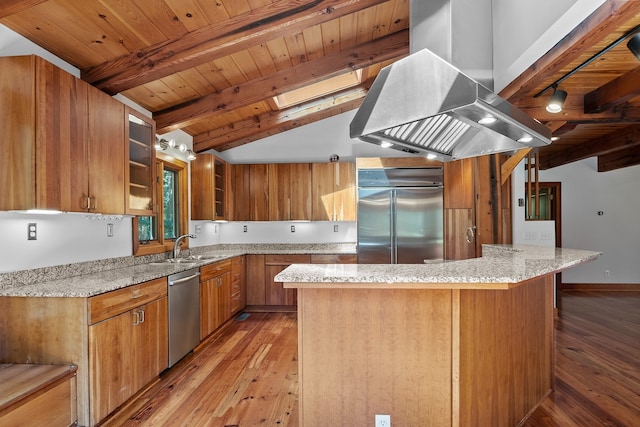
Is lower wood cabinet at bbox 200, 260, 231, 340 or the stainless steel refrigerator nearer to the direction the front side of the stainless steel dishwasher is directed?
the stainless steel refrigerator

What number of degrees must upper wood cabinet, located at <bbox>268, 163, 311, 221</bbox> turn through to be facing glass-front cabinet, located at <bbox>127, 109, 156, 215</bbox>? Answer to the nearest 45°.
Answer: approximately 45° to its right

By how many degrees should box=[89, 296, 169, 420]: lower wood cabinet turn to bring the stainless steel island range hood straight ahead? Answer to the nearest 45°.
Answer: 0° — it already faces it

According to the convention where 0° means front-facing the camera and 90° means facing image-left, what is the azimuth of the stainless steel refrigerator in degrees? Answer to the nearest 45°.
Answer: approximately 0°

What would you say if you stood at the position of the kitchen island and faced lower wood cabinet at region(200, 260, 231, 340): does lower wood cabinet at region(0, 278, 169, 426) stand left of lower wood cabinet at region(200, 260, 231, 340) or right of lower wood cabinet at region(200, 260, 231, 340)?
left

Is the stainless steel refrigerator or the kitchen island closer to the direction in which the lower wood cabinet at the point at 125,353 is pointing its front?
the kitchen island

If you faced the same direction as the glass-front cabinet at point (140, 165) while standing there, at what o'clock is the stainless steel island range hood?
The stainless steel island range hood is roughly at 12 o'clock from the glass-front cabinet.

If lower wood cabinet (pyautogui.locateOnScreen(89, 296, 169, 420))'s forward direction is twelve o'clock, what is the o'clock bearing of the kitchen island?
The kitchen island is roughly at 12 o'clock from the lower wood cabinet.

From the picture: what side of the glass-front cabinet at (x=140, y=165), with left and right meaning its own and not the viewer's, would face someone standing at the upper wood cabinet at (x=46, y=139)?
right

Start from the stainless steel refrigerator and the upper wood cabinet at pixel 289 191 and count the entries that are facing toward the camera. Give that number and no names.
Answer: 2

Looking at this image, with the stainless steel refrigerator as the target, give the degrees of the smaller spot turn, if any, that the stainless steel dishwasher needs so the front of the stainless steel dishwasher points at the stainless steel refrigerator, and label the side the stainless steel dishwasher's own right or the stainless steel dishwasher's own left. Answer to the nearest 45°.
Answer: approximately 45° to the stainless steel dishwasher's own left

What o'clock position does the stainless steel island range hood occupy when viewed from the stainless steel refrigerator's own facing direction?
The stainless steel island range hood is roughly at 12 o'clock from the stainless steel refrigerator.

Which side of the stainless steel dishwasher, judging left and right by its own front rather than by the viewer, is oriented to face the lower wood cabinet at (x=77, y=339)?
right
